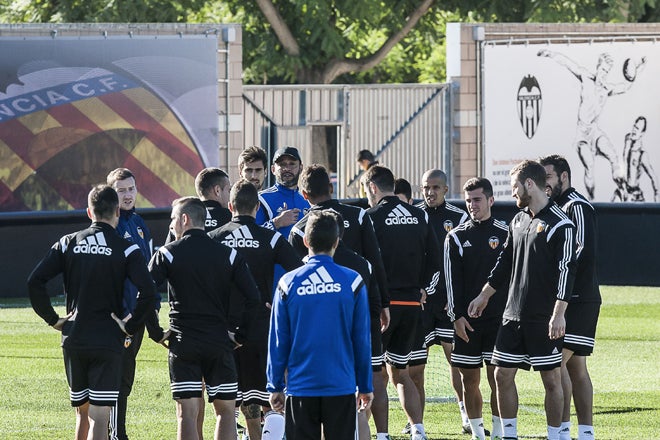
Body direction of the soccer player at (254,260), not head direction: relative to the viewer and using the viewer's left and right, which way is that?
facing away from the viewer

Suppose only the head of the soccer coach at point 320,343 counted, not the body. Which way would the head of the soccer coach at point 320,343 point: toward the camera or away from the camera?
away from the camera

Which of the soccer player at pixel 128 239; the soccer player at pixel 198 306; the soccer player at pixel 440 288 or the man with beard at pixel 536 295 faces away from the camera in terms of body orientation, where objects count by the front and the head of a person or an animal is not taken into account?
the soccer player at pixel 198 306

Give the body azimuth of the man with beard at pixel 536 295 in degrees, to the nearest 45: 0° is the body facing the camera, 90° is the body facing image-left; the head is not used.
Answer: approximately 45°

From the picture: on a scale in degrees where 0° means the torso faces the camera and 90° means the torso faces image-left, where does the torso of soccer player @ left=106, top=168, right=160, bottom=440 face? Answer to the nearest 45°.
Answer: approximately 315°

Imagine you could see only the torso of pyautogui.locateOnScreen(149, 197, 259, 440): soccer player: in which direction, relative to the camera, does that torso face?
away from the camera

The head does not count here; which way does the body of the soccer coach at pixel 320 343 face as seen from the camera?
away from the camera

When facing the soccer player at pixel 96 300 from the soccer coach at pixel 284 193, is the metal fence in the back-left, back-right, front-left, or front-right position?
back-right

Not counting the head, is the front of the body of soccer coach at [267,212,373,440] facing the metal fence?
yes

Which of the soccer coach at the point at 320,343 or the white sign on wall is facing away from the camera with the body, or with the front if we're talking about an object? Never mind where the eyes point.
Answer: the soccer coach

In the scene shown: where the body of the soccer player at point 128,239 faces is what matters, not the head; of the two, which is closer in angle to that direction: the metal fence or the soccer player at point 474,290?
the soccer player

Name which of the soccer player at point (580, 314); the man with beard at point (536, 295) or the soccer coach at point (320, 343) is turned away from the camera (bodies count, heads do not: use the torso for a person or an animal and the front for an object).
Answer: the soccer coach at point (320, 343)

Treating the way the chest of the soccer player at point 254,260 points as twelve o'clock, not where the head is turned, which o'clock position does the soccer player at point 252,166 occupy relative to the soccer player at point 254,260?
the soccer player at point 252,166 is roughly at 12 o'clock from the soccer player at point 254,260.
